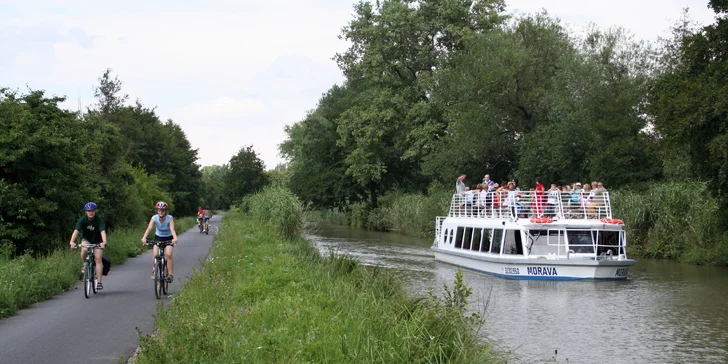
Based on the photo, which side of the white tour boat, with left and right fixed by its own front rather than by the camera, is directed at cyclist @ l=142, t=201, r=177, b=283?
right

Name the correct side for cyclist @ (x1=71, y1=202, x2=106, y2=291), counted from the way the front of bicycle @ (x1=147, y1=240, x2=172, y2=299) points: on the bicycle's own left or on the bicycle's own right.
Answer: on the bicycle's own right

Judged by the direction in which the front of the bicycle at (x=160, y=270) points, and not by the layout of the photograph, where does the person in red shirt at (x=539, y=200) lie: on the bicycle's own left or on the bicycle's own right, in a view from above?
on the bicycle's own left

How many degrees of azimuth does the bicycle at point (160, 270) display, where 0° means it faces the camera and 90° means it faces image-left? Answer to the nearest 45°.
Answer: approximately 0°

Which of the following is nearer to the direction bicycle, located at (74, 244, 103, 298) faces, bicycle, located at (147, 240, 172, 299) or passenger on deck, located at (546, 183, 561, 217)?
the bicycle

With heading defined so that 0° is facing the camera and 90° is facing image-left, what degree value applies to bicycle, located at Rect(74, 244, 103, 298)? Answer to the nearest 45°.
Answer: approximately 0°

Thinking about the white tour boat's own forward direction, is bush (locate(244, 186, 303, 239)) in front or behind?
behind
